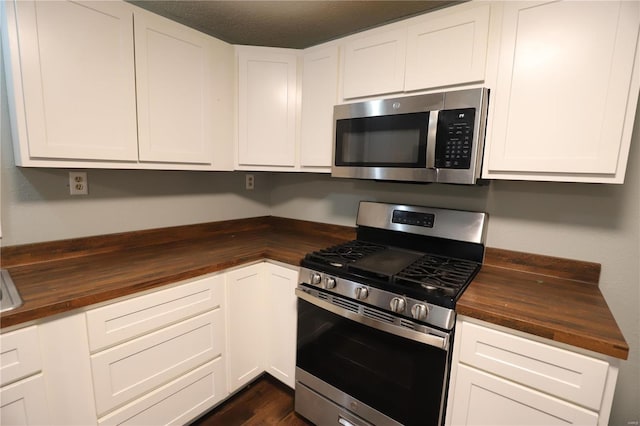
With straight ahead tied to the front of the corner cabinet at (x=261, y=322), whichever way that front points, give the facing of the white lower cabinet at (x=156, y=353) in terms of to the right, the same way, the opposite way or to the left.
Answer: to the left

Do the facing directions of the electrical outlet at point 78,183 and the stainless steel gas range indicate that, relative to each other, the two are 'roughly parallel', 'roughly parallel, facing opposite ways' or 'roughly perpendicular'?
roughly perpendicular

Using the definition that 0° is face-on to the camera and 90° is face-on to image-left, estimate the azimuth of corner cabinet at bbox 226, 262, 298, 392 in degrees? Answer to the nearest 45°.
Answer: approximately 0°

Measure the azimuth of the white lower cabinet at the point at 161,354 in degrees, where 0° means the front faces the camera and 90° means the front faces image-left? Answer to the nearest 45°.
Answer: approximately 315°

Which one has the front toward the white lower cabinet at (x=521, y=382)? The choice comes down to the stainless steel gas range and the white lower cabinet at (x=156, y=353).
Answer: the white lower cabinet at (x=156, y=353)

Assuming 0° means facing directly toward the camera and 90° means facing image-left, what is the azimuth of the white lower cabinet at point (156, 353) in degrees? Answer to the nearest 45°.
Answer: approximately 315°

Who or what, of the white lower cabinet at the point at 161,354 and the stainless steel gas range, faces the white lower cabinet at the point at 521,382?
the white lower cabinet at the point at 161,354
